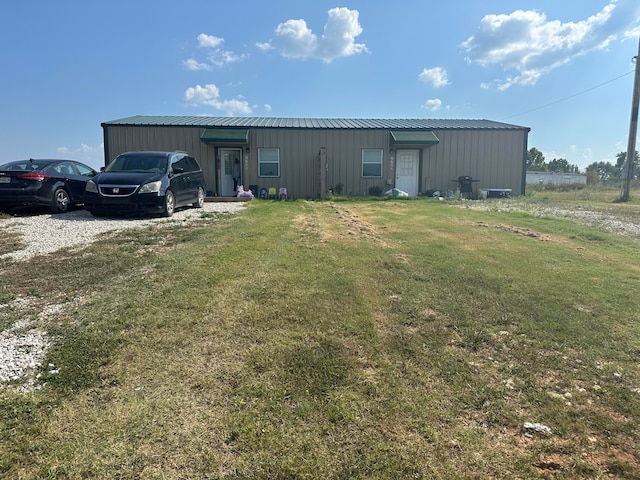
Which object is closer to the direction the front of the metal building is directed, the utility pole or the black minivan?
the black minivan

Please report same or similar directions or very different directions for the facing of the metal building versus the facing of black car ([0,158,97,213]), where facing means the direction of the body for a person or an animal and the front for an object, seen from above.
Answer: very different directions

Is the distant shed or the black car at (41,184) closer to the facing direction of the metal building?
the black car

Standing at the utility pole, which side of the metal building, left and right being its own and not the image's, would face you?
left

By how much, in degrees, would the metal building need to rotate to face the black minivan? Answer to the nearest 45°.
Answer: approximately 45° to its right

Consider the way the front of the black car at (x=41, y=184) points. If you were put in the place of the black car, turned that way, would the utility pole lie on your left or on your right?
on your right

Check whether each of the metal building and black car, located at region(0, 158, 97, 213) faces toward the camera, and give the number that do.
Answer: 1

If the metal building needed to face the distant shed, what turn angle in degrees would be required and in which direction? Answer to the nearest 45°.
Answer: approximately 135° to its left

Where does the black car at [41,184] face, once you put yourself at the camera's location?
facing away from the viewer and to the right of the viewer

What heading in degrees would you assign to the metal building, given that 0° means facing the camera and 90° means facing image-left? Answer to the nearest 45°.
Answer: approximately 0°
